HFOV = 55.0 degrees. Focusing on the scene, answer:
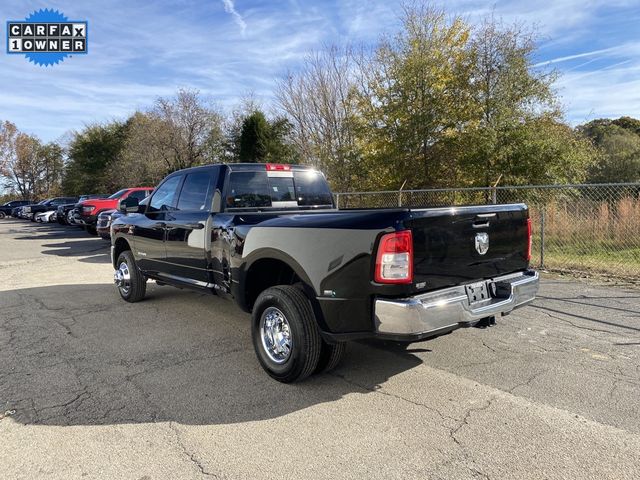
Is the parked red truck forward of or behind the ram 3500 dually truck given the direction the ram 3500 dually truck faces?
forward

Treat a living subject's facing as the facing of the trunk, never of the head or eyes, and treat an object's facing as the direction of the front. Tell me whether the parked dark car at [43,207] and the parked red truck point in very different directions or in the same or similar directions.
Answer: same or similar directions

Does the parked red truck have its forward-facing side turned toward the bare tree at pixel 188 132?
no

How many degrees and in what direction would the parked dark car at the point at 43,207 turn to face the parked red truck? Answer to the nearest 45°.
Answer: approximately 45° to its left

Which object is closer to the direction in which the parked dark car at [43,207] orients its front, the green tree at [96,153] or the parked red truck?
the parked red truck

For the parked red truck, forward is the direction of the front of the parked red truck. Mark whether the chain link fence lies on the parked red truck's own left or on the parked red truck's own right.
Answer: on the parked red truck's own left

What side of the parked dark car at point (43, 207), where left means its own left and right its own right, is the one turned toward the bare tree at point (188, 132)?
back

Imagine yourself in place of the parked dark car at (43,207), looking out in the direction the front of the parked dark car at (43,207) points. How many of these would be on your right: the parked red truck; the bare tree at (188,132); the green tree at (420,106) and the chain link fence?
0

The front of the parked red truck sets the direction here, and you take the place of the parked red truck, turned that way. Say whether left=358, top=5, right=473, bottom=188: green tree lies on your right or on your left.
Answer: on your left

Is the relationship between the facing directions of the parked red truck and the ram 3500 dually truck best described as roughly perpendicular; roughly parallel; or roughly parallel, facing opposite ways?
roughly perpendicular

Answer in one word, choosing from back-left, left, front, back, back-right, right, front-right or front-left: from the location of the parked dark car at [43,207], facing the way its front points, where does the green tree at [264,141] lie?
left

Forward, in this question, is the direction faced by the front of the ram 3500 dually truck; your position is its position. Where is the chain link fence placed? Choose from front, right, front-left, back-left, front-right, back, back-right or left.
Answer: right

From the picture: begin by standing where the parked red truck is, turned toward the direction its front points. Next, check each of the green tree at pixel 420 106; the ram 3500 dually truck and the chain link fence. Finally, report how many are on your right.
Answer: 0

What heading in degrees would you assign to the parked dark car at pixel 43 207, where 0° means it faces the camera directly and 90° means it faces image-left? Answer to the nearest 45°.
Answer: approximately 45°

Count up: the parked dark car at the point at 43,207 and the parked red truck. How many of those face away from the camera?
0
